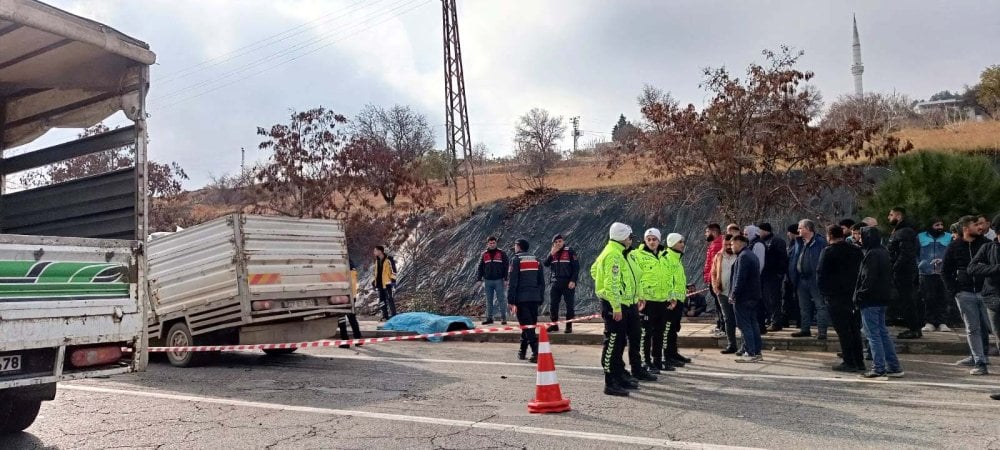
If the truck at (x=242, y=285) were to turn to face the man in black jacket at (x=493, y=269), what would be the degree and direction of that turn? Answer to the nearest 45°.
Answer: approximately 90° to its right

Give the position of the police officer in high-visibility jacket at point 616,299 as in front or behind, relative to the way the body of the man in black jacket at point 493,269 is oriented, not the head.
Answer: in front

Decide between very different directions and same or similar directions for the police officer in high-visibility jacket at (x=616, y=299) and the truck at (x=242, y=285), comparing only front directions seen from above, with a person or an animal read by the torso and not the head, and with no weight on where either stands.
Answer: very different directions

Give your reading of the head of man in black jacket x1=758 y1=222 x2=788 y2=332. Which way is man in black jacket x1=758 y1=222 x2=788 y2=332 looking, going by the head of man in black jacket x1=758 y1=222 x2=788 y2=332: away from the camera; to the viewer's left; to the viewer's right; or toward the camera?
to the viewer's left

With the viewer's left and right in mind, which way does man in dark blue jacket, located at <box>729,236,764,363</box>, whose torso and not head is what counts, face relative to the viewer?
facing to the left of the viewer

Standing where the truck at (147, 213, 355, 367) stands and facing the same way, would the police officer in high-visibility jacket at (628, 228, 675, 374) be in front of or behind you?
behind

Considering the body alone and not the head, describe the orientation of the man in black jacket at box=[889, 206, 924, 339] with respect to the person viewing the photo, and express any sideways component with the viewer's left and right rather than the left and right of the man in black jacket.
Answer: facing to the left of the viewer
